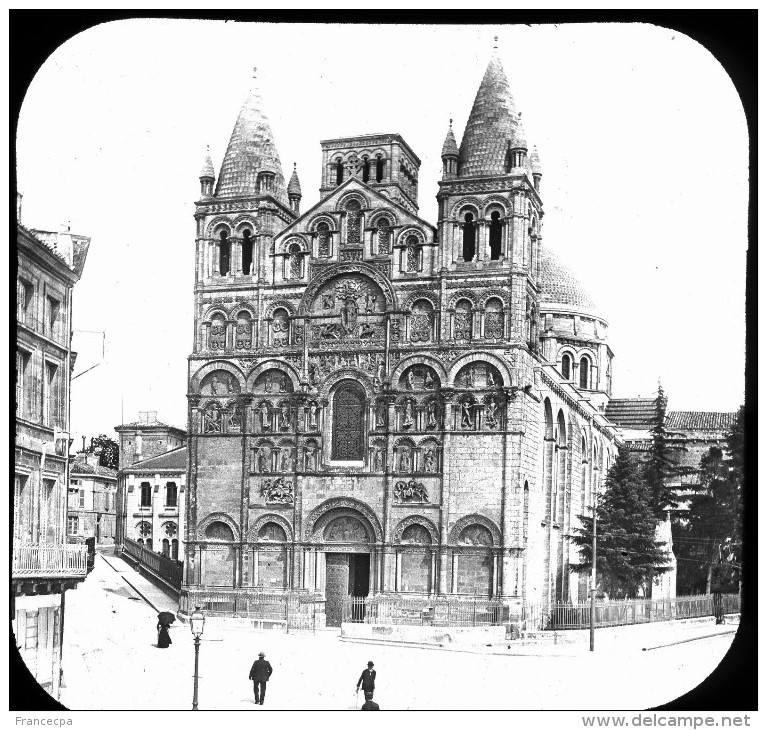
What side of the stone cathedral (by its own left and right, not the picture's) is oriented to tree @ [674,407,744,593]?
left

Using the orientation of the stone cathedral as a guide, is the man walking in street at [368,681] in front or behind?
in front

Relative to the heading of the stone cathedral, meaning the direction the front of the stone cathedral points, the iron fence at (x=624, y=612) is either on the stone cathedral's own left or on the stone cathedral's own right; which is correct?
on the stone cathedral's own left

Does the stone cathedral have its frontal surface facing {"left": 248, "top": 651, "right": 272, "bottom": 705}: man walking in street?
yes

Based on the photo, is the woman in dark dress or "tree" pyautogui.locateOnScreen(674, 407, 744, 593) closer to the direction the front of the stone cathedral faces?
the woman in dark dress

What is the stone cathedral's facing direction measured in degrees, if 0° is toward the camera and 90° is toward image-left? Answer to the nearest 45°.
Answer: approximately 0°

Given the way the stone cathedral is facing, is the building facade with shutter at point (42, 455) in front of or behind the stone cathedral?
in front

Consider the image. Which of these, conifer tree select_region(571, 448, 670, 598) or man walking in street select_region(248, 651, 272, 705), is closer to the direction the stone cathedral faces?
the man walking in street
